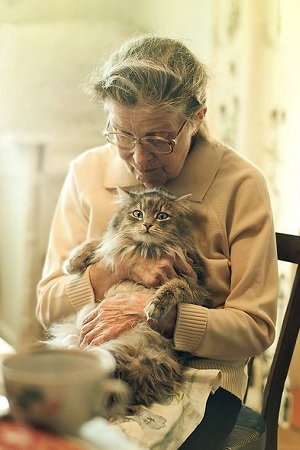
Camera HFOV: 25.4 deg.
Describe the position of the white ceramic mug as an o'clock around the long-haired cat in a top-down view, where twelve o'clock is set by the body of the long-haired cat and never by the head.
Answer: The white ceramic mug is roughly at 12 o'clock from the long-haired cat.

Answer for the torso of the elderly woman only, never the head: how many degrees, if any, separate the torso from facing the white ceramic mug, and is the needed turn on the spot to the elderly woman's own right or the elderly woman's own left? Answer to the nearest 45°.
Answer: approximately 45° to the elderly woman's own left

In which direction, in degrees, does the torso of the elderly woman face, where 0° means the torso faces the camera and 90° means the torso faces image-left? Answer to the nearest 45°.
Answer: approximately 45°
